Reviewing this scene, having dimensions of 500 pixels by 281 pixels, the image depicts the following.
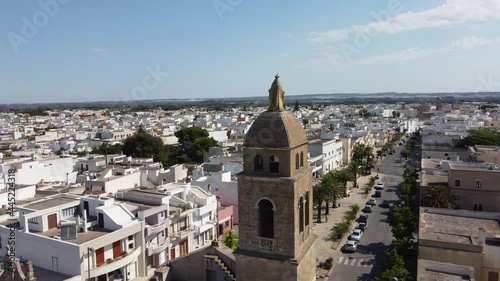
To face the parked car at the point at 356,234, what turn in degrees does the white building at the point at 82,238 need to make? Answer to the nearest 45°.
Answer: approximately 45° to its left

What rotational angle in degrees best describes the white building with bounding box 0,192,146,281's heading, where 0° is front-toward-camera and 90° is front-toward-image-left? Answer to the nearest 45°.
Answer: approximately 315°

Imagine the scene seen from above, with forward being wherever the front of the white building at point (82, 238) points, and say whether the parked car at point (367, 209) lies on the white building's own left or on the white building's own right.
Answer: on the white building's own left

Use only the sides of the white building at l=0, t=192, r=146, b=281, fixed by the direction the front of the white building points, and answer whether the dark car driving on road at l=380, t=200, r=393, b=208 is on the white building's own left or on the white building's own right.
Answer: on the white building's own left

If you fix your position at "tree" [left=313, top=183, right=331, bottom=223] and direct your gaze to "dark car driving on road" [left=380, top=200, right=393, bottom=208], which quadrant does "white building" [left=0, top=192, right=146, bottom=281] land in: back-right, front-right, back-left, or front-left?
back-right
